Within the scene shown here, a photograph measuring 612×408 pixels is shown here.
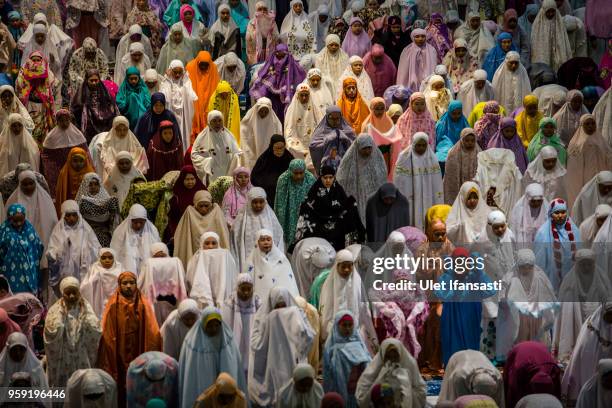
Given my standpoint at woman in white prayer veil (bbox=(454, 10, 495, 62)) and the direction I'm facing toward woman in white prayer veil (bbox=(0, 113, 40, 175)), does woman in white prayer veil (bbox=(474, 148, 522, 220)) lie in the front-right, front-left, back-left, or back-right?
front-left

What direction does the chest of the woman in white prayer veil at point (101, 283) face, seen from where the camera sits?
toward the camera

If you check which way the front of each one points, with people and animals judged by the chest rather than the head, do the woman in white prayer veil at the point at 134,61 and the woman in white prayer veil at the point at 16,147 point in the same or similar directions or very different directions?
same or similar directions

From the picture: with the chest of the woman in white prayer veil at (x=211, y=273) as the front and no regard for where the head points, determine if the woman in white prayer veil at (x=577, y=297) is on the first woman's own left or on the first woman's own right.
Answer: on the first woman's own left

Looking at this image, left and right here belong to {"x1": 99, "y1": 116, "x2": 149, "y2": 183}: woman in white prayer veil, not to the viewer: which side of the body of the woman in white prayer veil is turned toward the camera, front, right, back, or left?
front

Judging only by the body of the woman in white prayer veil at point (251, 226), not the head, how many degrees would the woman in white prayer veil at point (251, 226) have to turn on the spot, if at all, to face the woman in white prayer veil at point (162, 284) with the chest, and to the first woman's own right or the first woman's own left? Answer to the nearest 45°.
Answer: approximately 45° to the first woman's own right

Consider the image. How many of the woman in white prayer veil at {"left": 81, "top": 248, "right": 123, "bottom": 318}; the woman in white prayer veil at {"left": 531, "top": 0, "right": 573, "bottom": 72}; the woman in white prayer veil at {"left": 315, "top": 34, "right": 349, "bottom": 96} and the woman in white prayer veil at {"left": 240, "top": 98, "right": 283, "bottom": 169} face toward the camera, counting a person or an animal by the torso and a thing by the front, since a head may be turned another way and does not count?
4

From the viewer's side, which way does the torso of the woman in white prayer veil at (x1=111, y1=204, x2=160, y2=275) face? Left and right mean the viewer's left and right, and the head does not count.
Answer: facing the viewer
